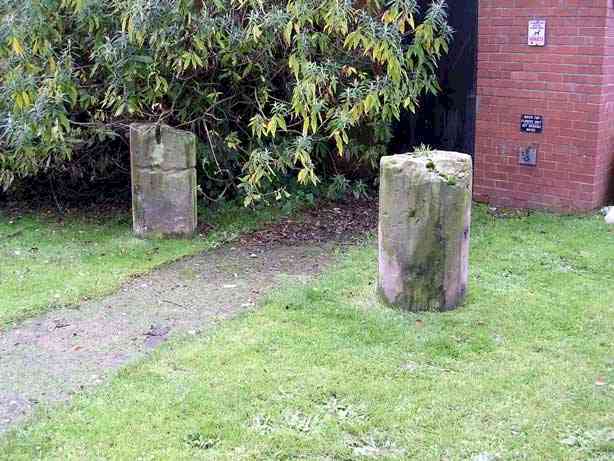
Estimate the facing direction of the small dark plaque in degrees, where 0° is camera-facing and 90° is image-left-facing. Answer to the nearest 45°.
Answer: approximately 0°

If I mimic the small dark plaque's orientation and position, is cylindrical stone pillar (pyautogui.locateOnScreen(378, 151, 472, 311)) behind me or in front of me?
in front

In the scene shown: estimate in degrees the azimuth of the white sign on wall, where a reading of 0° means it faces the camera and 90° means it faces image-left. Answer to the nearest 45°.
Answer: approximately 0°

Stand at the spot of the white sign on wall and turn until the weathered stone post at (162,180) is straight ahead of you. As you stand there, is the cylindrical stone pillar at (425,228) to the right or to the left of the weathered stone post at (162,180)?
left

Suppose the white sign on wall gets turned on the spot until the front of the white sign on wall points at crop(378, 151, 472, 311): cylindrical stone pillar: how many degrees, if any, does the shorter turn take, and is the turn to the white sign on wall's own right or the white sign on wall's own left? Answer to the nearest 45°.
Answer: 0° — it already faces it

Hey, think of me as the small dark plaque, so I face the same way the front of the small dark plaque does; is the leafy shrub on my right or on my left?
on my right

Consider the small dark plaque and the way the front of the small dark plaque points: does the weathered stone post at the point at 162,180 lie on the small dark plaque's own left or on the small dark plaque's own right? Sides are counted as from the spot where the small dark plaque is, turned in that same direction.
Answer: on the small dark plaque's own right

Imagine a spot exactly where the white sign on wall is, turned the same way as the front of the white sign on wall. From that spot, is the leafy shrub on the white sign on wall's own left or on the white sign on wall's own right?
on the white sign on wall's own right

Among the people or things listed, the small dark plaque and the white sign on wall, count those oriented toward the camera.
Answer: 2

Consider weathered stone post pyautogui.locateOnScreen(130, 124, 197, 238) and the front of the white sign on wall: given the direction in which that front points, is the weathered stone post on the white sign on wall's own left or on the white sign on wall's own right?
on the white sign on wall's own right
